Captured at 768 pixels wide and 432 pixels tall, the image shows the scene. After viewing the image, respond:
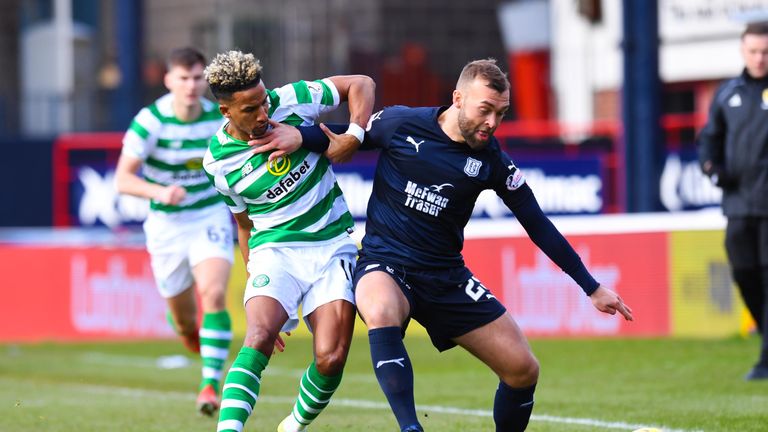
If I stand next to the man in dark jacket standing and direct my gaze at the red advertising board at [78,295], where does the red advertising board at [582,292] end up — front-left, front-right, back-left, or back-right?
front-right

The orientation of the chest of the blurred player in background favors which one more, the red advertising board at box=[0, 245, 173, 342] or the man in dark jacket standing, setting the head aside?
the man in dark jacket standing

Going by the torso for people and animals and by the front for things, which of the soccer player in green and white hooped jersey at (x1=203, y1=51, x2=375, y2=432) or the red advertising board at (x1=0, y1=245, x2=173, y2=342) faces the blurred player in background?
the red advertising board

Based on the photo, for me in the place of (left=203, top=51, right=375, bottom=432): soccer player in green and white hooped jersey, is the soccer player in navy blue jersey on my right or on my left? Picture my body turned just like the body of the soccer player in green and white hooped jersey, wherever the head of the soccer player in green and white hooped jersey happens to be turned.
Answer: on my left

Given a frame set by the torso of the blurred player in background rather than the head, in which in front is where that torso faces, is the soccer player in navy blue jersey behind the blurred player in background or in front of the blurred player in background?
in front

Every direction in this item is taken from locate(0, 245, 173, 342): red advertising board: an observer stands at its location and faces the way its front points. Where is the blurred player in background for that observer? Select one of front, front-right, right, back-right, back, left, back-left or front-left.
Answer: front

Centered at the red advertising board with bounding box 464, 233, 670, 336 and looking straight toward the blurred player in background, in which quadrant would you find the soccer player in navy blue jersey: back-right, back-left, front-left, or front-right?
front-left

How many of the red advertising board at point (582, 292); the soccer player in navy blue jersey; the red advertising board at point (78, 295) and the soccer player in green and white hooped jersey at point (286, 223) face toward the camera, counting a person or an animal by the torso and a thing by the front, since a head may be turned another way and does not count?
4

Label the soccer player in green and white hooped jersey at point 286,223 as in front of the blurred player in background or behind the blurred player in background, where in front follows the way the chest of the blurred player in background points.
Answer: in front

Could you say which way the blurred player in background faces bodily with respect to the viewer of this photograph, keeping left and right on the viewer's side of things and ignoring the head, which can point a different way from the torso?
facing the viewer and to the right of the viewer

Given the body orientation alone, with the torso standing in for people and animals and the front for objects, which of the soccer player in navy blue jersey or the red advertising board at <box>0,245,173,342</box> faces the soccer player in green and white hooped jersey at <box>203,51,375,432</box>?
the red advertising board

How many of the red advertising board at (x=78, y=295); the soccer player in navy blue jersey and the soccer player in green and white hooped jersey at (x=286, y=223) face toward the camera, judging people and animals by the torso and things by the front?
3

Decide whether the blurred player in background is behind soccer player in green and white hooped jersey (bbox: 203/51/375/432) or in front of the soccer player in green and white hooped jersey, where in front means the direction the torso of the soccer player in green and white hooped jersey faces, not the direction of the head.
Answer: behind

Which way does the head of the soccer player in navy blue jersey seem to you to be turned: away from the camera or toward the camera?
toward the camera

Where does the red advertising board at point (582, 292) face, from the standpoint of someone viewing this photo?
facing the viewer

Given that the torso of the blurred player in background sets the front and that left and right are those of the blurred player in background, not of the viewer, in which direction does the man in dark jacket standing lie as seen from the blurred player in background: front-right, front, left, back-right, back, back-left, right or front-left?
front-left

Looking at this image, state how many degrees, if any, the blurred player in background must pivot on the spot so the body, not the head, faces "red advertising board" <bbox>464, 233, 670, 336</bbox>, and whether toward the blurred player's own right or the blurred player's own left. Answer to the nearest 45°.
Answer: approximately 90° to the blurred player's own left
